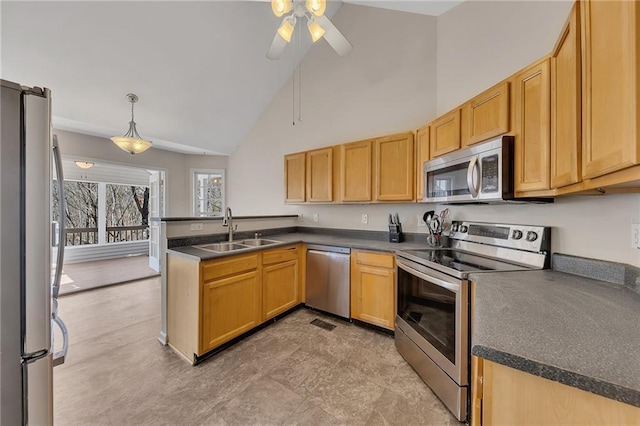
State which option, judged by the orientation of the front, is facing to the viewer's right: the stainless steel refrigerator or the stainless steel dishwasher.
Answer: the stainless steel refrigerator

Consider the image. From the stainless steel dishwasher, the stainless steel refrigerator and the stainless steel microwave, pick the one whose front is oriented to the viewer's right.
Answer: the stainless steel refrigerator

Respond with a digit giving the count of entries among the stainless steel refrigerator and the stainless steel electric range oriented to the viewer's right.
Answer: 1

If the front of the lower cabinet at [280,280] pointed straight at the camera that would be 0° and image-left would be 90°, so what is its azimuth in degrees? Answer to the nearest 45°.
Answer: approximately 315°

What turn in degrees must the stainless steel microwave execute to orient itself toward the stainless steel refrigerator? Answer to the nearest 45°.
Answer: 0° — it already faces it

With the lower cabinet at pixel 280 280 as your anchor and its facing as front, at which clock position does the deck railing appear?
The deck railing is roughly at 6 o'clock from the lower cabinet.

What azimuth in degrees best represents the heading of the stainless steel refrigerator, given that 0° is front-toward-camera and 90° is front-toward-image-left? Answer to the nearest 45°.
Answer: approximately 270°

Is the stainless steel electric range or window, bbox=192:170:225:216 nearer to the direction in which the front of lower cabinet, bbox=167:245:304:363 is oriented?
the stainless steel electric range

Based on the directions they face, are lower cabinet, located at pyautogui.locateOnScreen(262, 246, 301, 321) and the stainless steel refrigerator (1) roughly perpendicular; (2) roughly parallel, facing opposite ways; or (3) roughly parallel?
roughly perpendicular
